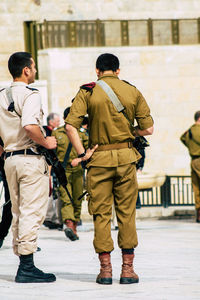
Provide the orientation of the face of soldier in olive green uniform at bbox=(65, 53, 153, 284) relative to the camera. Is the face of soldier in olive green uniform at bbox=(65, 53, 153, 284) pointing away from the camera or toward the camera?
away from the camera

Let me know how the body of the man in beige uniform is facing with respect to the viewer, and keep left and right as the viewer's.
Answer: facing away from the viewer and to the right of the viewer

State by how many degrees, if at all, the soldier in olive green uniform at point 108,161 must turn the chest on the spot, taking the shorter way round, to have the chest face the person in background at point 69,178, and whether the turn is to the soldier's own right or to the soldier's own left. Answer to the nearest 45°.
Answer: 0° — they already face them

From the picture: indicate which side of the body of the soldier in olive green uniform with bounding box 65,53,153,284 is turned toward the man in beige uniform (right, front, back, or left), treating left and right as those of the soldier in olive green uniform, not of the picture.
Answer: left

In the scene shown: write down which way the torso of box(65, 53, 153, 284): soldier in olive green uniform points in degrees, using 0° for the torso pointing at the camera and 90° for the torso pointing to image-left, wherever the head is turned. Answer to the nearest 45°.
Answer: approximately 180°
